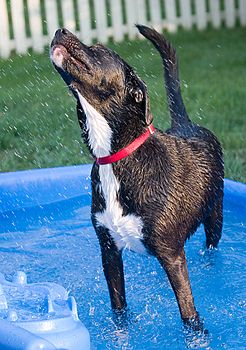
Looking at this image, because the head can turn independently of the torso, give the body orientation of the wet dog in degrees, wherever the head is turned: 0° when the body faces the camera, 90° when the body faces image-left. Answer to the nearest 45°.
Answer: approximately 45°
